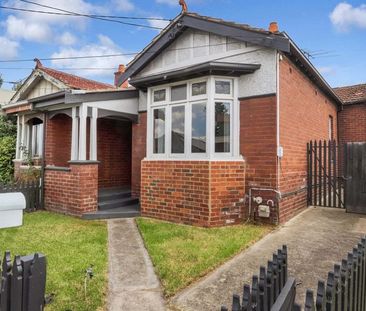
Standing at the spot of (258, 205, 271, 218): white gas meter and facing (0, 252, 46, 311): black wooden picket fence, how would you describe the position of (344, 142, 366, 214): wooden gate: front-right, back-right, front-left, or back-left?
back-left

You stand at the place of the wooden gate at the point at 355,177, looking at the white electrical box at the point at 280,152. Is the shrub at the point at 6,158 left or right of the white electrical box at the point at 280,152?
right

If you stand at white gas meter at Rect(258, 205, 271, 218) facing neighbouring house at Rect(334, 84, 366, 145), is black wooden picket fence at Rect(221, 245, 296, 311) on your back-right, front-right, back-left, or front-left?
back-right

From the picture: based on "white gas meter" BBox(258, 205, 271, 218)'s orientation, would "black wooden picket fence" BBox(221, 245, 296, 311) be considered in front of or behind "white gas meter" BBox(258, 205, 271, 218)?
in front

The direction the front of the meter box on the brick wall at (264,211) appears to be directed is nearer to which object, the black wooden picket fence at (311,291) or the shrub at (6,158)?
the black wooden picket fence

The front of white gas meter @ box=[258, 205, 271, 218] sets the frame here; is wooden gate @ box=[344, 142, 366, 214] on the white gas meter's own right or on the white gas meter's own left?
on the white gas meter's own left

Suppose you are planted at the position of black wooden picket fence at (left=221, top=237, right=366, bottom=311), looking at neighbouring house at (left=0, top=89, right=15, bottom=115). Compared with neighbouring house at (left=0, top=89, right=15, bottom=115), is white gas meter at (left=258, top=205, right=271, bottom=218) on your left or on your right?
right

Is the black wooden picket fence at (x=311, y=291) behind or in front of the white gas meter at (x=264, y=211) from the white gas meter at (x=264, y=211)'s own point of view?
in front
